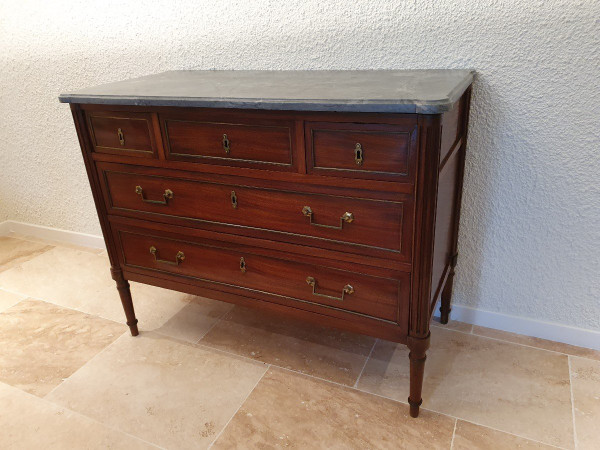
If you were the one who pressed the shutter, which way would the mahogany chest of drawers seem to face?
facing the viewer and to the left of the viewer
